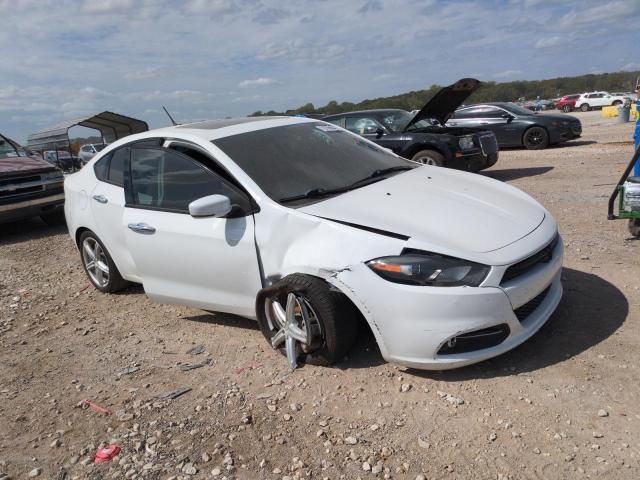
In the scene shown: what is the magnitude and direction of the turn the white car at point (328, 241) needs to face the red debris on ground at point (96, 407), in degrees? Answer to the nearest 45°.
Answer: approximately 135° to its right

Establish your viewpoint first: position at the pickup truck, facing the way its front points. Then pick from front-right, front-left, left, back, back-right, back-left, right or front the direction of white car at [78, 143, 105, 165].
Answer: back-left

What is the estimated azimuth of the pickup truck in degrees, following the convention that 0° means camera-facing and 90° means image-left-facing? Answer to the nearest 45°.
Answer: approximately 315°

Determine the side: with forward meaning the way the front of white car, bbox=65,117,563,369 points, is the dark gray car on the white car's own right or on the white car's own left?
on the white car's own left

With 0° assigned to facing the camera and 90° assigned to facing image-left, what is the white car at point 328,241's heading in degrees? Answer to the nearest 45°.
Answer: approximately 315°

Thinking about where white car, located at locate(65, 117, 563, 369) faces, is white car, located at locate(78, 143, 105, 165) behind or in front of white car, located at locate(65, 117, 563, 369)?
behind

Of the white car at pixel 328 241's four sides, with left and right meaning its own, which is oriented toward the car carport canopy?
back

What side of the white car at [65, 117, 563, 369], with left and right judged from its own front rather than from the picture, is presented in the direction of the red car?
left

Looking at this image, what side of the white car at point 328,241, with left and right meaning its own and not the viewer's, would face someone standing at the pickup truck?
back

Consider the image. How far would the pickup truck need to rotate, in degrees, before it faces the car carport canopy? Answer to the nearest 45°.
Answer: approximately 90° to its left

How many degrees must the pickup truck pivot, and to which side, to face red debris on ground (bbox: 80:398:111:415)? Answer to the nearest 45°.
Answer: approximately 45° to its right

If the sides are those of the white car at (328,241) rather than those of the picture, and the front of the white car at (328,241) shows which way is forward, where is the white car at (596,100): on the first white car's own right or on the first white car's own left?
on the first white car's own left

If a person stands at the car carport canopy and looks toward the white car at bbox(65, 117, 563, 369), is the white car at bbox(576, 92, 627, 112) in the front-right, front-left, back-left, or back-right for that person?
back-left
